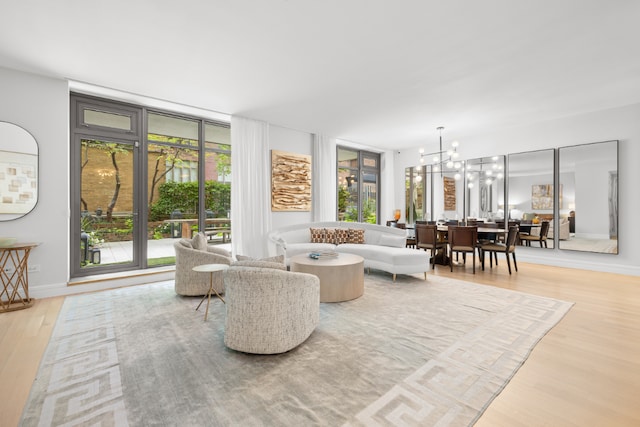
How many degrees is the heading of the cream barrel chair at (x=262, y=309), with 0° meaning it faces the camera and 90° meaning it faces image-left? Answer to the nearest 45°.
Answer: approximately 225°

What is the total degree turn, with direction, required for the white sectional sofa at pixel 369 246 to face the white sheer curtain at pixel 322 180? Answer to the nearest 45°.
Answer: approximately 135° to its right

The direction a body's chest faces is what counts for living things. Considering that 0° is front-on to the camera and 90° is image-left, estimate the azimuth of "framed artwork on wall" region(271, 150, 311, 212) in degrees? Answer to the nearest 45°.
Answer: approximately 315°

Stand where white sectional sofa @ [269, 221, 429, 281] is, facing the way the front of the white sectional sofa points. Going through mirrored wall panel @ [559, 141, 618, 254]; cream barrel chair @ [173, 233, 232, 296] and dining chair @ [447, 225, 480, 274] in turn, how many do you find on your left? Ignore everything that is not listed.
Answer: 2

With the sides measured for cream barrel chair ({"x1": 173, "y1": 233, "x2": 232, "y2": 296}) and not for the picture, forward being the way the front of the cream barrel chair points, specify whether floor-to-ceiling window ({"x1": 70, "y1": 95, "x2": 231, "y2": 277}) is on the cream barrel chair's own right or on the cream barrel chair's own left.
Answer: on the cream barrel chair's own left

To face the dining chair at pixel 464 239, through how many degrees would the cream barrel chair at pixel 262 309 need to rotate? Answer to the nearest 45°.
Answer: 0° — it already faces it

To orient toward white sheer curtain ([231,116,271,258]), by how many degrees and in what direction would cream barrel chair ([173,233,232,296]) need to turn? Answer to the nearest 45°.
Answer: approximately 45° to its left

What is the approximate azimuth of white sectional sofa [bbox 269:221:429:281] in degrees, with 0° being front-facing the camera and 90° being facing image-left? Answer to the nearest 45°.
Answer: approximately 0°

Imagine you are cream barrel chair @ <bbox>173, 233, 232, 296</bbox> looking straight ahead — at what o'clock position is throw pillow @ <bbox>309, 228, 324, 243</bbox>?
The throw pillow is roughly at 11 o'clock from the cream barrel chair.

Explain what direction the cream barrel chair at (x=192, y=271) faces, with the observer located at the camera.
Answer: facing to the right of the viewer
